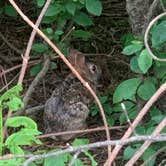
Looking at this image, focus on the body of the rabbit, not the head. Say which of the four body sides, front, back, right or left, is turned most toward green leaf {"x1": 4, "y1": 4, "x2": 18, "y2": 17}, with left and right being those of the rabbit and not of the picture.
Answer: left

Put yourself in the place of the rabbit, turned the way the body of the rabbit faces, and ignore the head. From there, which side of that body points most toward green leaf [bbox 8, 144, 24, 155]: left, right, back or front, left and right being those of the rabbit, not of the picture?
back

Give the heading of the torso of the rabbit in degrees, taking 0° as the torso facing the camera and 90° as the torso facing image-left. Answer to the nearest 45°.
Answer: approximately 270°

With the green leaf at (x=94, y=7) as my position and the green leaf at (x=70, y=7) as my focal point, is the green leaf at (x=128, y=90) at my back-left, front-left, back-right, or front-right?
back-left

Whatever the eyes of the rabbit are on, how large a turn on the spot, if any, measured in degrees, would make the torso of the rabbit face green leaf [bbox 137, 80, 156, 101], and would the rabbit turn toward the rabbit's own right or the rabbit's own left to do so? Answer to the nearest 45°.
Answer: approximately 45° to the rabbit's own right

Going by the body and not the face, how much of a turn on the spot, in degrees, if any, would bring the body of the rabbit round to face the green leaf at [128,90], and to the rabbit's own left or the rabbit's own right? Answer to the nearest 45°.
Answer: approximately 45° to the rabbit's own right
